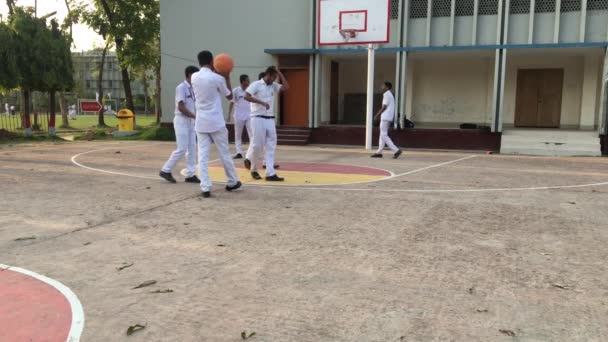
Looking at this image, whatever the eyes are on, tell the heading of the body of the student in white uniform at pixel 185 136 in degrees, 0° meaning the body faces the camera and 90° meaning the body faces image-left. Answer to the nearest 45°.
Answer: approximately 270°

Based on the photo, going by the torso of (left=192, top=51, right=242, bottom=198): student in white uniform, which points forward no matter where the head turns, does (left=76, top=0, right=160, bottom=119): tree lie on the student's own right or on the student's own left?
on the student's own left

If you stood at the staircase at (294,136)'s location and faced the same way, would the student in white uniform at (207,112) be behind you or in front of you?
in front

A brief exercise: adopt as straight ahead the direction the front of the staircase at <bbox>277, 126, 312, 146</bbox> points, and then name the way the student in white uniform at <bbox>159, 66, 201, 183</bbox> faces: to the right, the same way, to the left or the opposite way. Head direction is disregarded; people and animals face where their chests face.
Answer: to the left

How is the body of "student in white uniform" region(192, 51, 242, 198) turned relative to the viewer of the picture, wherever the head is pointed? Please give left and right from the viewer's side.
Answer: facing away from the viewer and to the right of the viewer

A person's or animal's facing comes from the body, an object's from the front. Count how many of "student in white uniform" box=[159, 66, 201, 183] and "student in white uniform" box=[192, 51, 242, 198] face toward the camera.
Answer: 0

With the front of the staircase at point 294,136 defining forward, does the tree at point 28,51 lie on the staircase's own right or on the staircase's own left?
on the staircase's own right

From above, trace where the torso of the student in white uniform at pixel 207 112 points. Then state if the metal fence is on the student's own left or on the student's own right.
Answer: on the student's own left

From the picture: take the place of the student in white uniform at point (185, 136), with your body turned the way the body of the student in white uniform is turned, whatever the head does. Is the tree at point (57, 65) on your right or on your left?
on your left

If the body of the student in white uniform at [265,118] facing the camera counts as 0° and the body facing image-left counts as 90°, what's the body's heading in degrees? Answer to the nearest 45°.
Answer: approximately 315°

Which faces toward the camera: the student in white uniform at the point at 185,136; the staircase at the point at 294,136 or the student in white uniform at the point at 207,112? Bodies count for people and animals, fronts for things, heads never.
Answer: the staircase

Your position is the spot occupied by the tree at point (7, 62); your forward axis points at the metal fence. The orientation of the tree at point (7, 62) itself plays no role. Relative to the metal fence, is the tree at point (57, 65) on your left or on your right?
right

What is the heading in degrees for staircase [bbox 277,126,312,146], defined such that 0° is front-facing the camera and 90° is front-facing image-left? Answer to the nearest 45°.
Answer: approximately 0°
